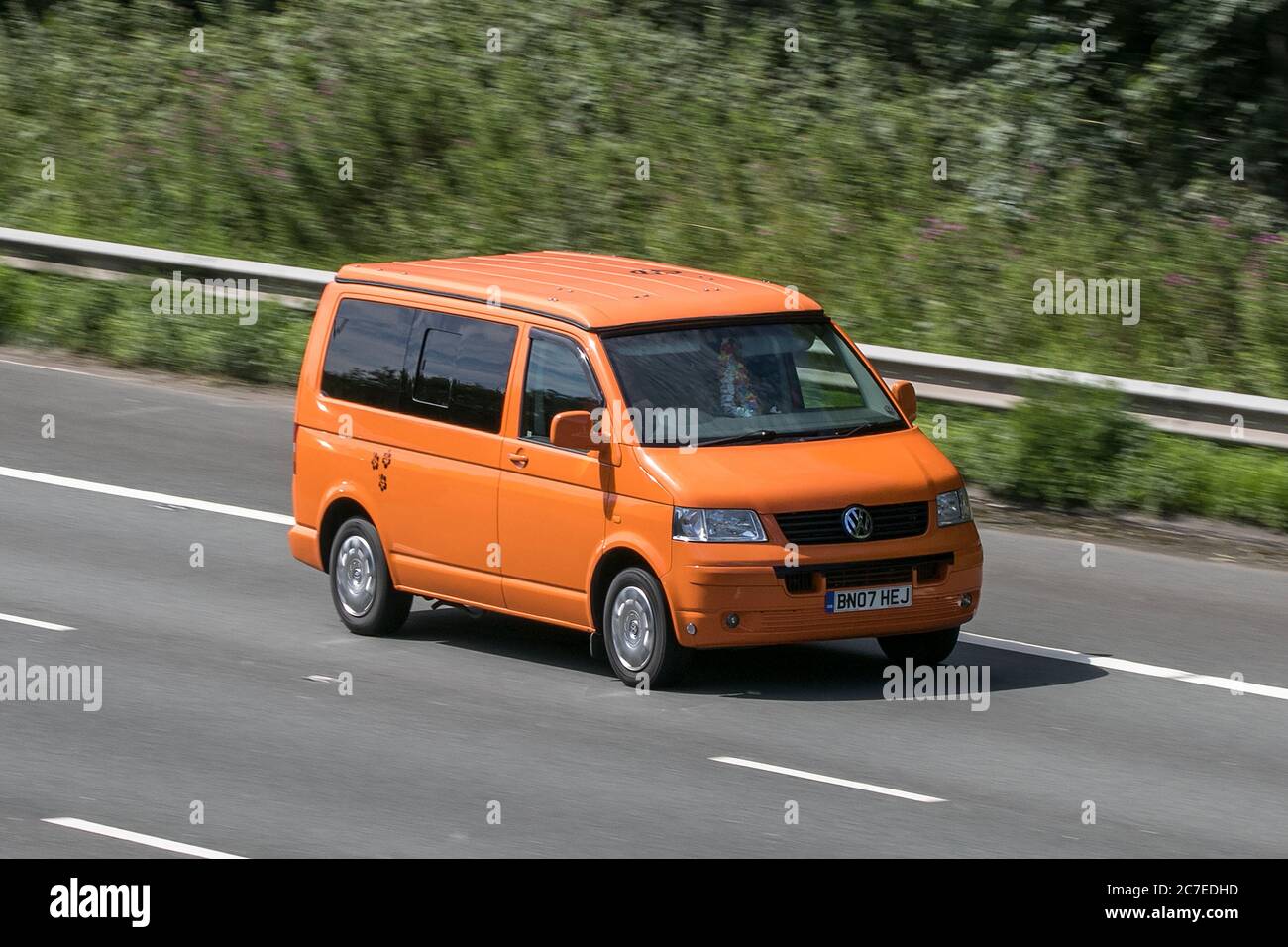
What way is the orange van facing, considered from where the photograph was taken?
facing the viewer and to the right of the viewer

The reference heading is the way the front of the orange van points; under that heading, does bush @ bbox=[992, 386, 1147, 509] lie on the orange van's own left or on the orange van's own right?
on the orange van's own left

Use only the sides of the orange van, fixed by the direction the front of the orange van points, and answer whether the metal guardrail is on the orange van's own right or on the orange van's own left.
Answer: on the orange van's own left
